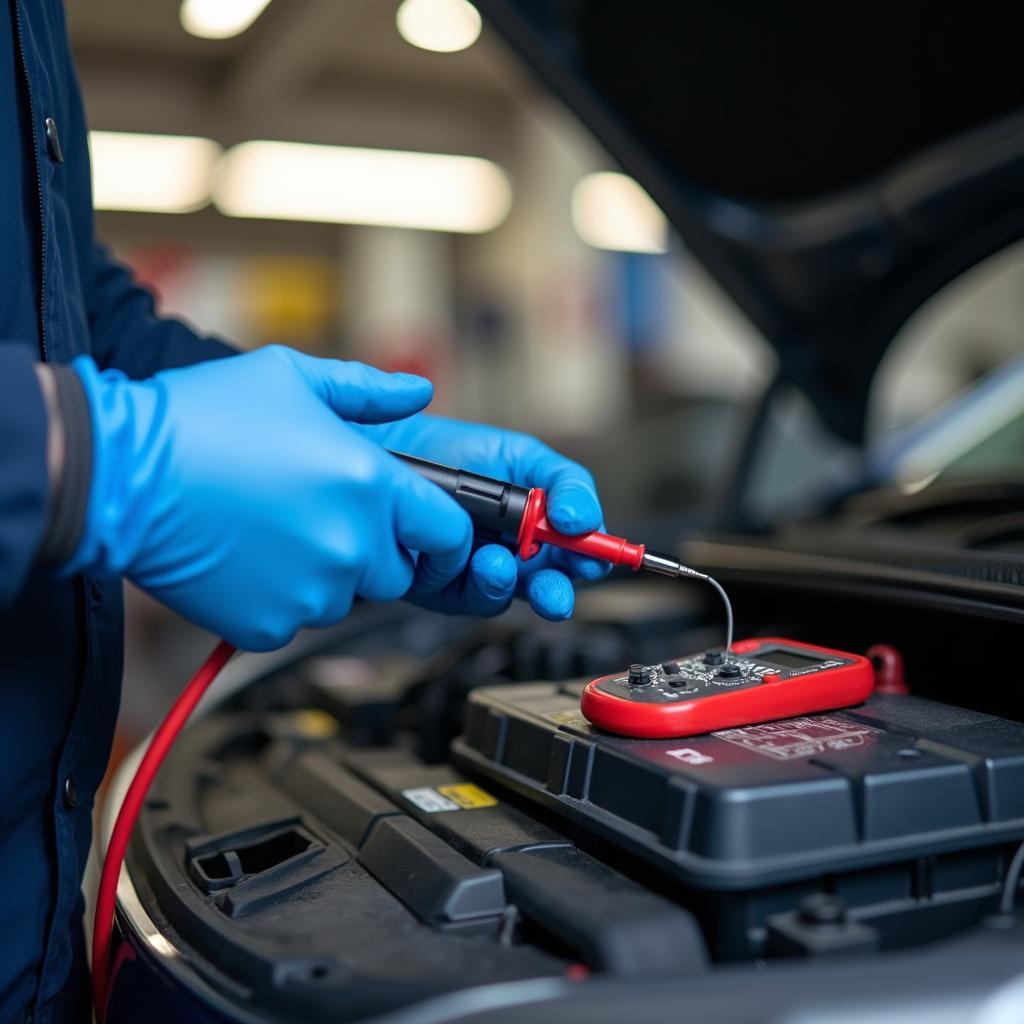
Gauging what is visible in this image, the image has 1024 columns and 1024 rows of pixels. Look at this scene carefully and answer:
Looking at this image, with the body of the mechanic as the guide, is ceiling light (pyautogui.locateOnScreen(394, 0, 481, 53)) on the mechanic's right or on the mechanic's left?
on the mechanic's left

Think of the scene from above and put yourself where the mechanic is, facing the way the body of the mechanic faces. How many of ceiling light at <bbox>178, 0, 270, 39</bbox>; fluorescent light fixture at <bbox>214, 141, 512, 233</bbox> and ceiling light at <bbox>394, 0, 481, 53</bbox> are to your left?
3

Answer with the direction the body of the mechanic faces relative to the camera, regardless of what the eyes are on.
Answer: to the viewer's right

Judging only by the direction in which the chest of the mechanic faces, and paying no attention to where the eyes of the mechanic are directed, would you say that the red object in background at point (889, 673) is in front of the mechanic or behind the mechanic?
in front

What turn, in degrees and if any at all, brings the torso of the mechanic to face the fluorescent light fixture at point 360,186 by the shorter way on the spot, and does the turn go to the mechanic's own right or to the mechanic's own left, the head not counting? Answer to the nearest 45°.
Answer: approximately 90° to the mechanic's own left

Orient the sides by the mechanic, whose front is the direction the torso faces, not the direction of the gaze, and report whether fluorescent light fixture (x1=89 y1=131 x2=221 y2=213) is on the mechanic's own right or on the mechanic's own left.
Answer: on the mechanic's own left

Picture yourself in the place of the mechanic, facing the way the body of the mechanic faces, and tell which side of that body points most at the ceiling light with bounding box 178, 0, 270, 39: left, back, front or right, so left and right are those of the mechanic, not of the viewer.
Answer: left

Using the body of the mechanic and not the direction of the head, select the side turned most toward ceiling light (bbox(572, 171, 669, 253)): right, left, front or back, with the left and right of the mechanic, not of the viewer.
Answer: left
